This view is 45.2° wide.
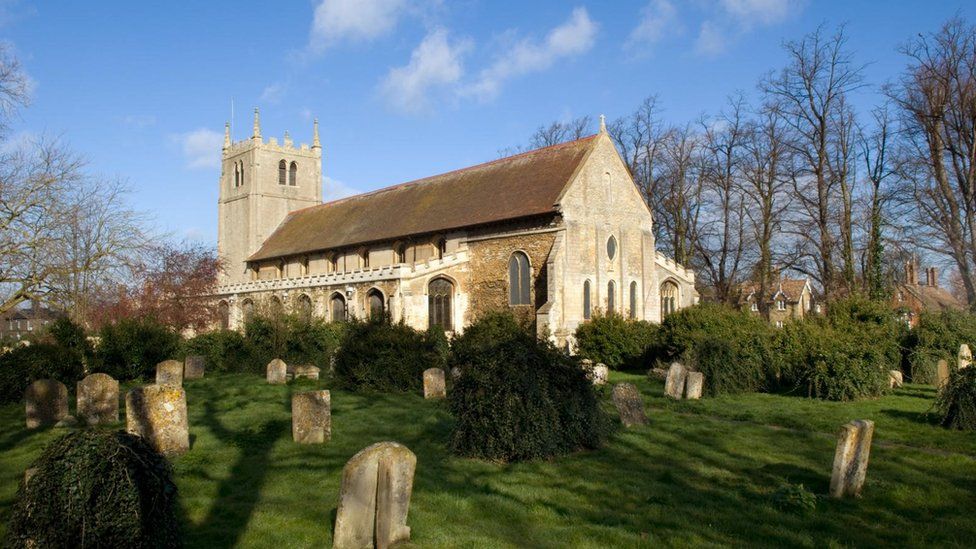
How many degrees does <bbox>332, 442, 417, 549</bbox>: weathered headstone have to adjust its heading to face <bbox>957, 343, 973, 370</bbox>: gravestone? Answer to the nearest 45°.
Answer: approximately 135° to its left

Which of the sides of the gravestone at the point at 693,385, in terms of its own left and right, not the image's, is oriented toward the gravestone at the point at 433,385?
right

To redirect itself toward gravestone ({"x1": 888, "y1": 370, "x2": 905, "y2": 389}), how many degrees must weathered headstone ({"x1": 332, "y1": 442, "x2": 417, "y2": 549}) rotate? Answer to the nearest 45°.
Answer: approximately 135° to its left

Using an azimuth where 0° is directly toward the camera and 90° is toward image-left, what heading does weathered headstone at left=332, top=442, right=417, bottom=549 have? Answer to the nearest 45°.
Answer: approximately 0°

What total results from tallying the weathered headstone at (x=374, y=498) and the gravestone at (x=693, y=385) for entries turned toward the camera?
2
